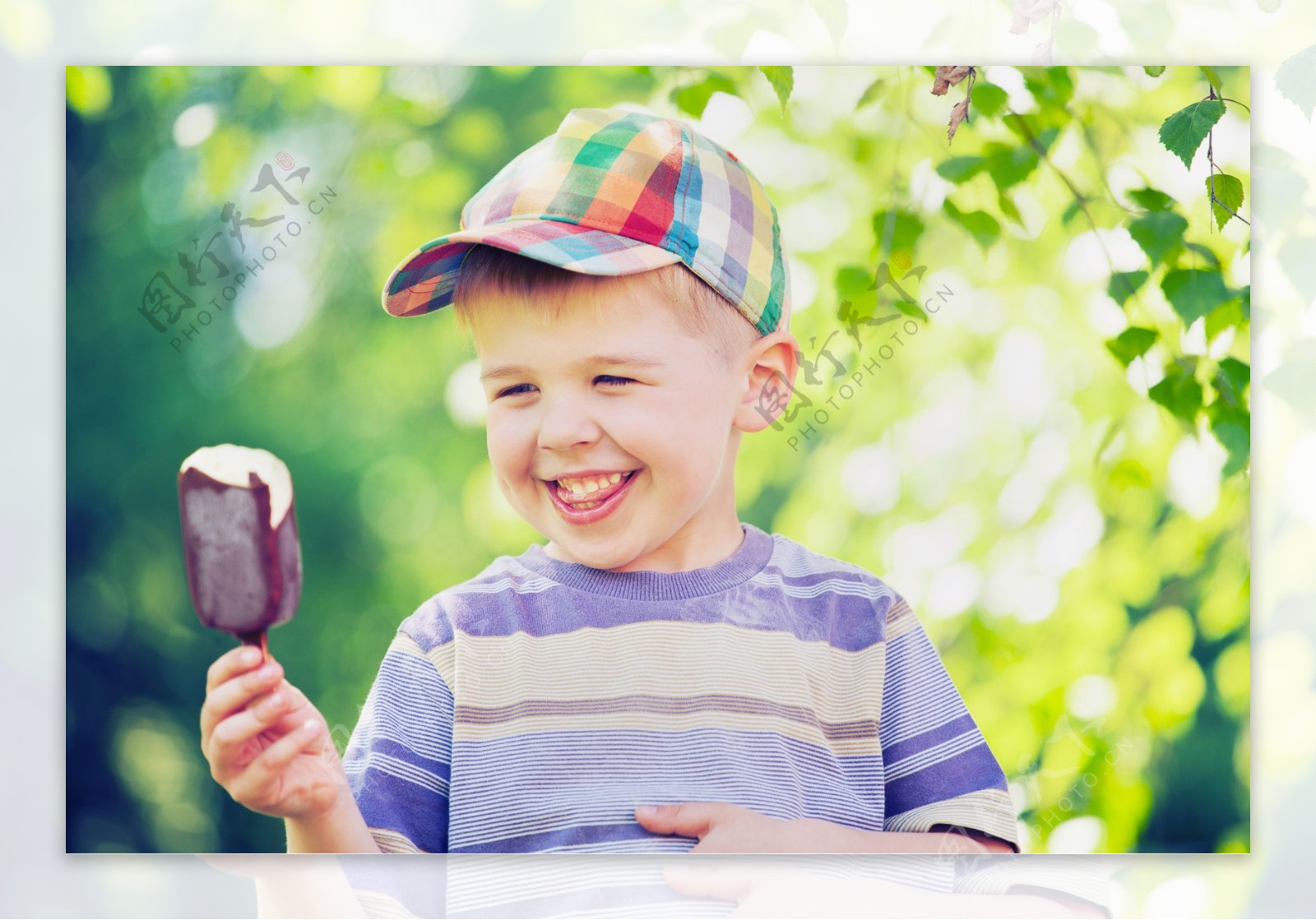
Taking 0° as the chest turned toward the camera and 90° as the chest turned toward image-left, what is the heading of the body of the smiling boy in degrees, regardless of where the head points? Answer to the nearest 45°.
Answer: approximately 0°
